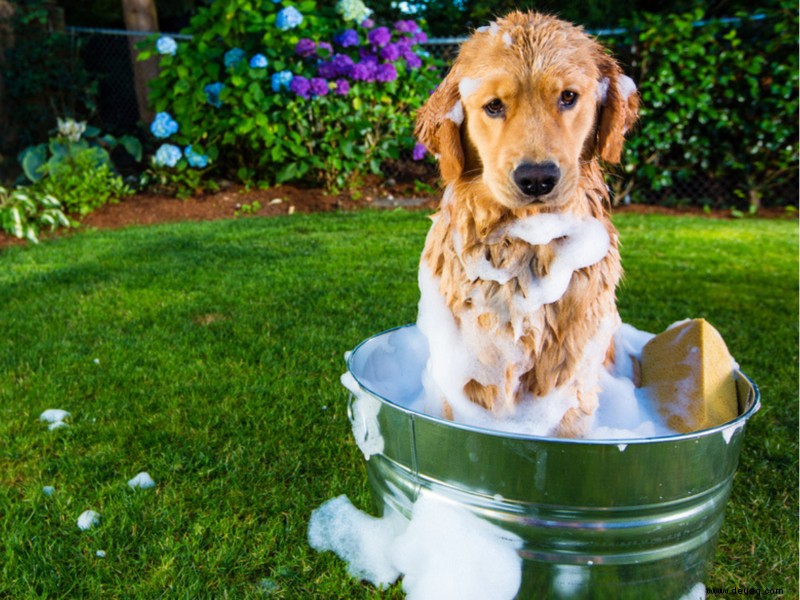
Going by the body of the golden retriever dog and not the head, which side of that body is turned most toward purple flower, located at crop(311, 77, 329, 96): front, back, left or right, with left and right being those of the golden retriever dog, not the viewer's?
back

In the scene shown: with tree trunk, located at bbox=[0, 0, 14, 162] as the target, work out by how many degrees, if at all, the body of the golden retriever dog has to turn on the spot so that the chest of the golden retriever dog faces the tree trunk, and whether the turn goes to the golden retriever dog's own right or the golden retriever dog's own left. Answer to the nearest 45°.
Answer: approximately 135° to the golden retriever dog's own right

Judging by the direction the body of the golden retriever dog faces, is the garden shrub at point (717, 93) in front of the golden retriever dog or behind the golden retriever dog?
behind

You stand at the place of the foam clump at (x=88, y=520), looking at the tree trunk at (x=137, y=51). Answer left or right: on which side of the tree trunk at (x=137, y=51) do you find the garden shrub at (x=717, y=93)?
right

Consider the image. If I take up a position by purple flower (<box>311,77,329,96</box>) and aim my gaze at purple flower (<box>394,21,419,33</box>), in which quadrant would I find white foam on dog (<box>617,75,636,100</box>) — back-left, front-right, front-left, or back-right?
back-right

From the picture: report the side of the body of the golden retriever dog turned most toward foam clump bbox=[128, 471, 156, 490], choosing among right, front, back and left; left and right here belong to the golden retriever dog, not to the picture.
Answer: right

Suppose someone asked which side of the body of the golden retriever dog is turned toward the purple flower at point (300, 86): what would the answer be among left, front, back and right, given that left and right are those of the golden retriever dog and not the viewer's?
back

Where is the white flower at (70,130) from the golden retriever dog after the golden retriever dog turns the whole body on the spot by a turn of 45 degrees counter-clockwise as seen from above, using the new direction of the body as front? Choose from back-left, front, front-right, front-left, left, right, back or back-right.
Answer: back

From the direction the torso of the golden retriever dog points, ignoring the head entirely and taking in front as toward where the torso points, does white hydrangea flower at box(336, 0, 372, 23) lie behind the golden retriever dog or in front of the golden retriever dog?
behind

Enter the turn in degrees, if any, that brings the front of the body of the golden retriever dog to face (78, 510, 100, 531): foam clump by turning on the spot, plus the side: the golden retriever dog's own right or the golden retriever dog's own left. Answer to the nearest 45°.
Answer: approximately 90° to the golden retriever dog's own right

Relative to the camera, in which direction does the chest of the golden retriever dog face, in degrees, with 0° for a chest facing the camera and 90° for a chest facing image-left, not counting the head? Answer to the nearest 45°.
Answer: approximately 0°

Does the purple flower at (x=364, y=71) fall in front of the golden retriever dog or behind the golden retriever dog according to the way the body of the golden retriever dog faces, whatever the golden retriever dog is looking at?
behind
